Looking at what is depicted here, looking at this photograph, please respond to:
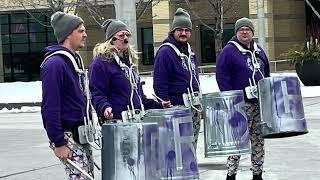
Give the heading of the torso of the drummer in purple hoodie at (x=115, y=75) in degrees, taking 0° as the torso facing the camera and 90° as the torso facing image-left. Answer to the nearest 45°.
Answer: approximately 315°

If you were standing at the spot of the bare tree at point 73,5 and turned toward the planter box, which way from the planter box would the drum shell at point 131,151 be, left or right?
right

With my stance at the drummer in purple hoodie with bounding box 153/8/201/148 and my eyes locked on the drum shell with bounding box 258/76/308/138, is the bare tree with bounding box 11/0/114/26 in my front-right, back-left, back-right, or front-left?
back-left

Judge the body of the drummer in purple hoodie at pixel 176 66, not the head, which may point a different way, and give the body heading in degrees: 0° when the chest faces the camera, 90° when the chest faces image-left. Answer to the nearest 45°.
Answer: approximately 315°

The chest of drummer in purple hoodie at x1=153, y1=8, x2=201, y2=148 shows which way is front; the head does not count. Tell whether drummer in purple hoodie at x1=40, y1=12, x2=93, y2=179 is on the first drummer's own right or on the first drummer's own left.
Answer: on the first drummer's own right

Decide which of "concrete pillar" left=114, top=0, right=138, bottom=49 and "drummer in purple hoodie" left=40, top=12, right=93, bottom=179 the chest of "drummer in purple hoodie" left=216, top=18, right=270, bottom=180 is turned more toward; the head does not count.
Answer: the drummer in purple hoodie

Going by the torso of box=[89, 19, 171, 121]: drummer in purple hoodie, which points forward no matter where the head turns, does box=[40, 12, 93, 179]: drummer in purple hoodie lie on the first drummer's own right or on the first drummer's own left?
on the first drummer's own right

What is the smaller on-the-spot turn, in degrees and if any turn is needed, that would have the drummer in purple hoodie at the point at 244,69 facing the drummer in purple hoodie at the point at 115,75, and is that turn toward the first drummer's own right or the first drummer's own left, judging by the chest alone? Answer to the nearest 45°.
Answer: approximately 90° to the first drummer's own right
